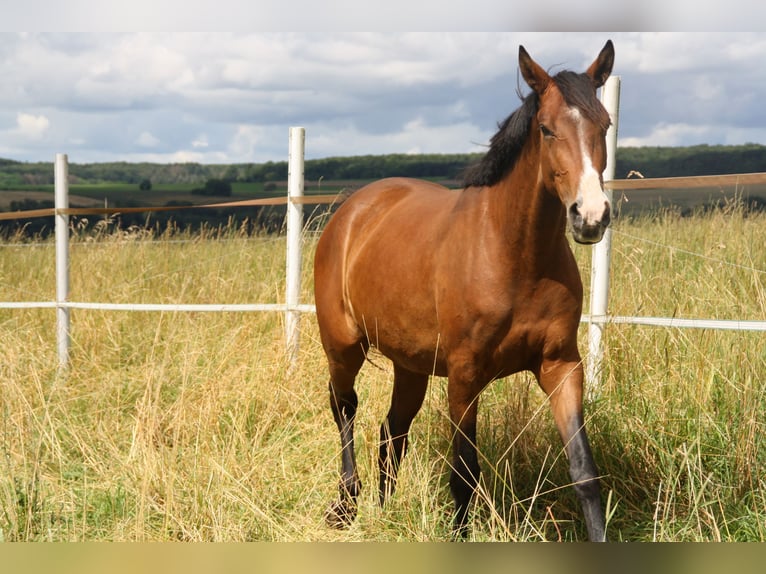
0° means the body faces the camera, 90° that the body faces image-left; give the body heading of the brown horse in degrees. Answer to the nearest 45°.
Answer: approximately 315°
